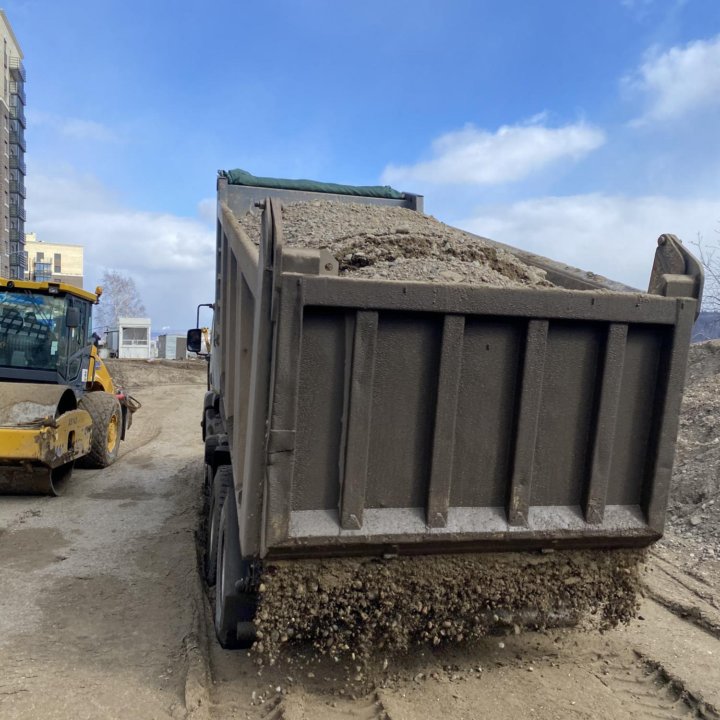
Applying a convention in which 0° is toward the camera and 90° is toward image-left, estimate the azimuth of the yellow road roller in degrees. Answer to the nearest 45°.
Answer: approximately 45°

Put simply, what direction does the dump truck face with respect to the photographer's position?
facing away from the viewer and to the left of the viewer

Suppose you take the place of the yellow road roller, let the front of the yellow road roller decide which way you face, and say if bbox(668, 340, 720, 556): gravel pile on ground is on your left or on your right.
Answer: on your left

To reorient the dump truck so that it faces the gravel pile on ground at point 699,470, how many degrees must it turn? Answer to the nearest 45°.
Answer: approximately 90° to its right

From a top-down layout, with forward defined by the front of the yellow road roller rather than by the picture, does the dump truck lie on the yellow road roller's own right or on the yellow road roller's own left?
on the yellow road roller's own left

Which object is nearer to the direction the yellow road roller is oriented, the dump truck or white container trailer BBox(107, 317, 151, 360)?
the dump truck

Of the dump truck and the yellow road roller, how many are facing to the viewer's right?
0

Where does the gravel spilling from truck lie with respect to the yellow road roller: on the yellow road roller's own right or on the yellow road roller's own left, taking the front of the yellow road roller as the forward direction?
on the yellow road roller's own left
